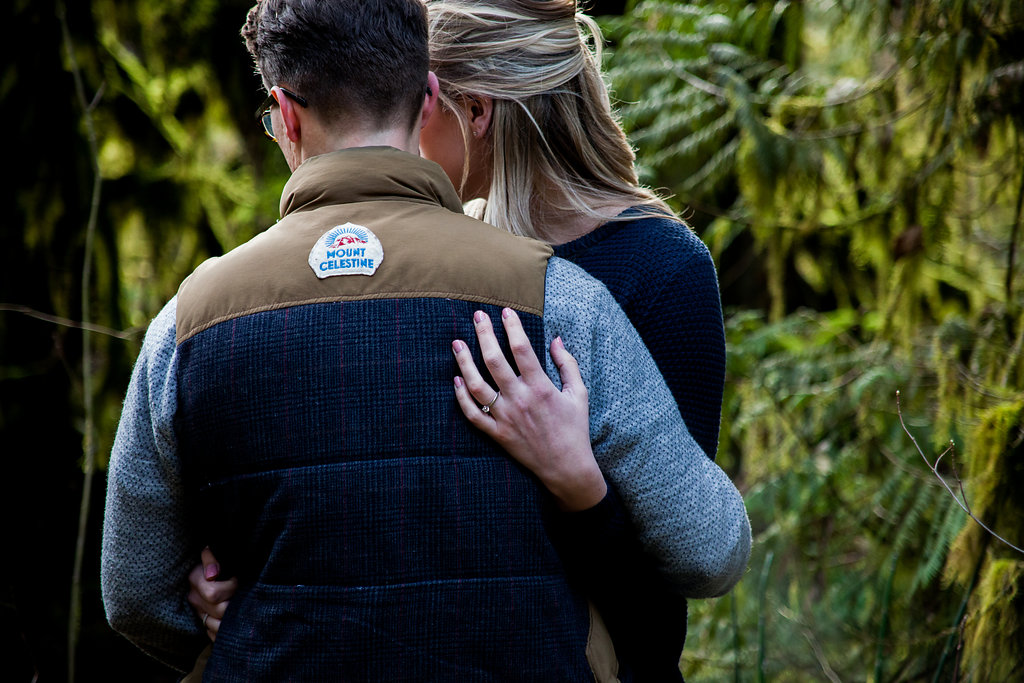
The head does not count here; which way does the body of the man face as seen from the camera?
away from the camera

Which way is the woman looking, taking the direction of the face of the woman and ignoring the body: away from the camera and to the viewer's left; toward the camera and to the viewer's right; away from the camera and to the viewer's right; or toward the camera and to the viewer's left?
away from the camera and to the viewer's left

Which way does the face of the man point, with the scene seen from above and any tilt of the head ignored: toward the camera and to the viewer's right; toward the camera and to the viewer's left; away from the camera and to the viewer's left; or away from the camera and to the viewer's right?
away from the camera and to the viewer's left

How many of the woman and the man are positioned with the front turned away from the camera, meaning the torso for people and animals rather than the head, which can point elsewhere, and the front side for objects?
1

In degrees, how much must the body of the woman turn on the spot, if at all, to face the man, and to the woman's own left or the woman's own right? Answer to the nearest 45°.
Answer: approximately 45° to the woman's own left

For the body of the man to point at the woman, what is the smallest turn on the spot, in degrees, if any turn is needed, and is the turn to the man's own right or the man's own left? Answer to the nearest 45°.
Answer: approximately 45° to the man's own right

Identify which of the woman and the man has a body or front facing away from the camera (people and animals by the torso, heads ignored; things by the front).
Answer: the man
